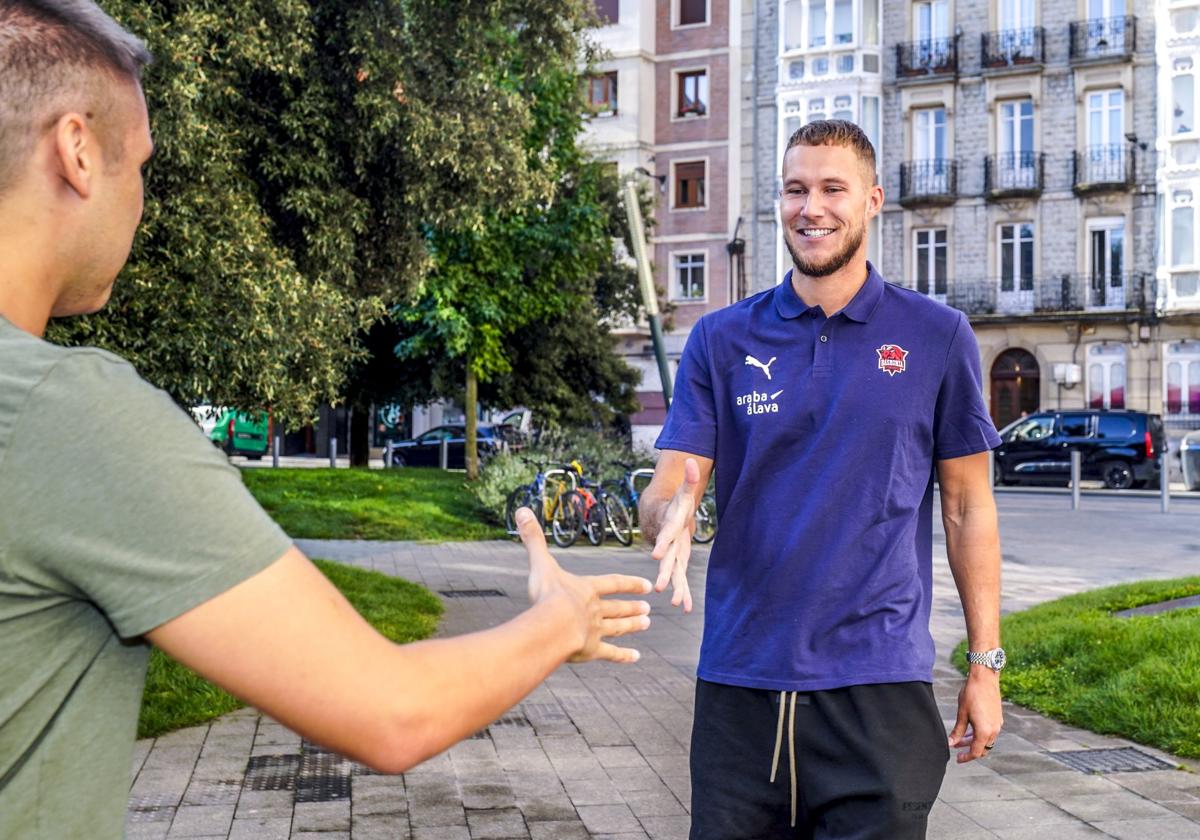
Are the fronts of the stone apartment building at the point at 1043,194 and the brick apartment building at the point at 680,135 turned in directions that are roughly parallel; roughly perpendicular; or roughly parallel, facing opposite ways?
roughly parallel

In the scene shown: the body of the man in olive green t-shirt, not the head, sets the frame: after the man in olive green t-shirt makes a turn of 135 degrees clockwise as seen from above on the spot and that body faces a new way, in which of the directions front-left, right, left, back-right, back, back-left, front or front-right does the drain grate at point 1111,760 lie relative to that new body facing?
back-left

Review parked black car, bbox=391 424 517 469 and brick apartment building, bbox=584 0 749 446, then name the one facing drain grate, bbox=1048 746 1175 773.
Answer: the brick apartment building

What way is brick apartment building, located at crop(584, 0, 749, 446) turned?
toward the camera

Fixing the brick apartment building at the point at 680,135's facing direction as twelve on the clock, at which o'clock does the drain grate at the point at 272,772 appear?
The drain grate is roughly at 12 o'clock from the brick apartment building.

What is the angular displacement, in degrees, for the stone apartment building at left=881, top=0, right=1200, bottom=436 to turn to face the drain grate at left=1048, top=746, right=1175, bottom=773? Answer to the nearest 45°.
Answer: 0° — it already faces it

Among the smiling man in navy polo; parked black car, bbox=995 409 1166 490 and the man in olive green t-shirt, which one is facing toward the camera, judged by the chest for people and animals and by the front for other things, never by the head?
the smiling man in navy polo

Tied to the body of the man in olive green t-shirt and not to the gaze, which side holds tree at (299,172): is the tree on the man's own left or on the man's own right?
on the man's own left

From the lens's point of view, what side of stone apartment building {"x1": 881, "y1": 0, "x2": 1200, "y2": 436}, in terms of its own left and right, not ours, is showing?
front

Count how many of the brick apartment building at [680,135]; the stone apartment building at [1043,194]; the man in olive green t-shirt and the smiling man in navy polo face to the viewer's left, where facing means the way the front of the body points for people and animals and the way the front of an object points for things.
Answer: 0

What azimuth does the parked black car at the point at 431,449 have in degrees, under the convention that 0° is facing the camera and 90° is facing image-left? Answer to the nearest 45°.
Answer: approximately 90°

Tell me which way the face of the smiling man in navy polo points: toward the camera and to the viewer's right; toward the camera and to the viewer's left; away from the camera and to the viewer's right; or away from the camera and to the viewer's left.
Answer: toward the camera and to the viewer's left

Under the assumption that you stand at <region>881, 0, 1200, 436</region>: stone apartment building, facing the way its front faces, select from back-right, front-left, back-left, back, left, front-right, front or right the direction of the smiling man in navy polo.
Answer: front

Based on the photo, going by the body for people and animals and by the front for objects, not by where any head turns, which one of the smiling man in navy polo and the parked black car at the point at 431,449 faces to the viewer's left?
the parked black car

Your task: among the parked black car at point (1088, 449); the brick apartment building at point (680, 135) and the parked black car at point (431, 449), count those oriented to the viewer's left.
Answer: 2

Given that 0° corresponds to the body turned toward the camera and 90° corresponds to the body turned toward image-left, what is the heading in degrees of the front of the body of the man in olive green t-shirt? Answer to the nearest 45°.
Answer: approximately 225°

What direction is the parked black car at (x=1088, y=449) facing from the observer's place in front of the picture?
facing to the left of the viewer

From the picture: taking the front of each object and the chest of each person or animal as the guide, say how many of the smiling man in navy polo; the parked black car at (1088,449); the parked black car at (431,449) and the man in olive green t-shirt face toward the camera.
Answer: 1
